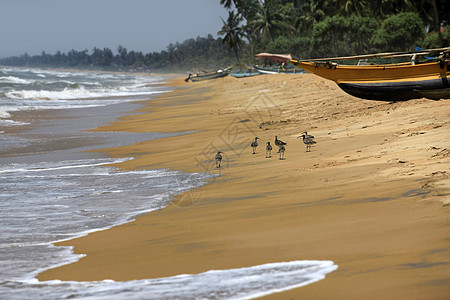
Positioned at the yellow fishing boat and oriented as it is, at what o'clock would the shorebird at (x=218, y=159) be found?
The shorebird is roughly at 10 o'clock from the yellow fishing boat.

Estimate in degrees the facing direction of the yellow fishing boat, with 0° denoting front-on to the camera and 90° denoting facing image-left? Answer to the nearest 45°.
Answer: approximately 90°
